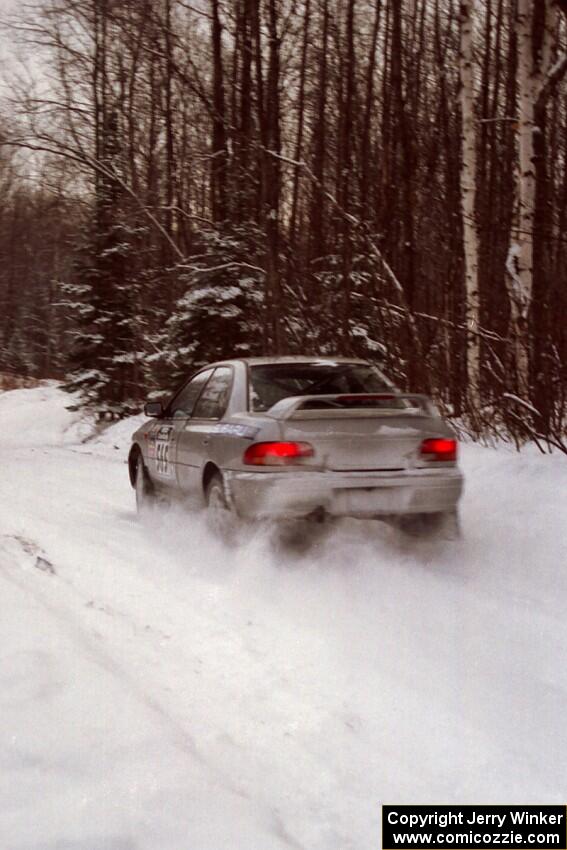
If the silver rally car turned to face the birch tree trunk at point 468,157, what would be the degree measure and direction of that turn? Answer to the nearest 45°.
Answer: approximately 45° to its right

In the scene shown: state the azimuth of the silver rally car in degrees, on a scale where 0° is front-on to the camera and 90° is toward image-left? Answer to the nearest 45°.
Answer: approximately 135°

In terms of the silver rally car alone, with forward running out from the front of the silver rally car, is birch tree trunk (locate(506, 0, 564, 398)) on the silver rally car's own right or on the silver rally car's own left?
on the silver rally car's own right
